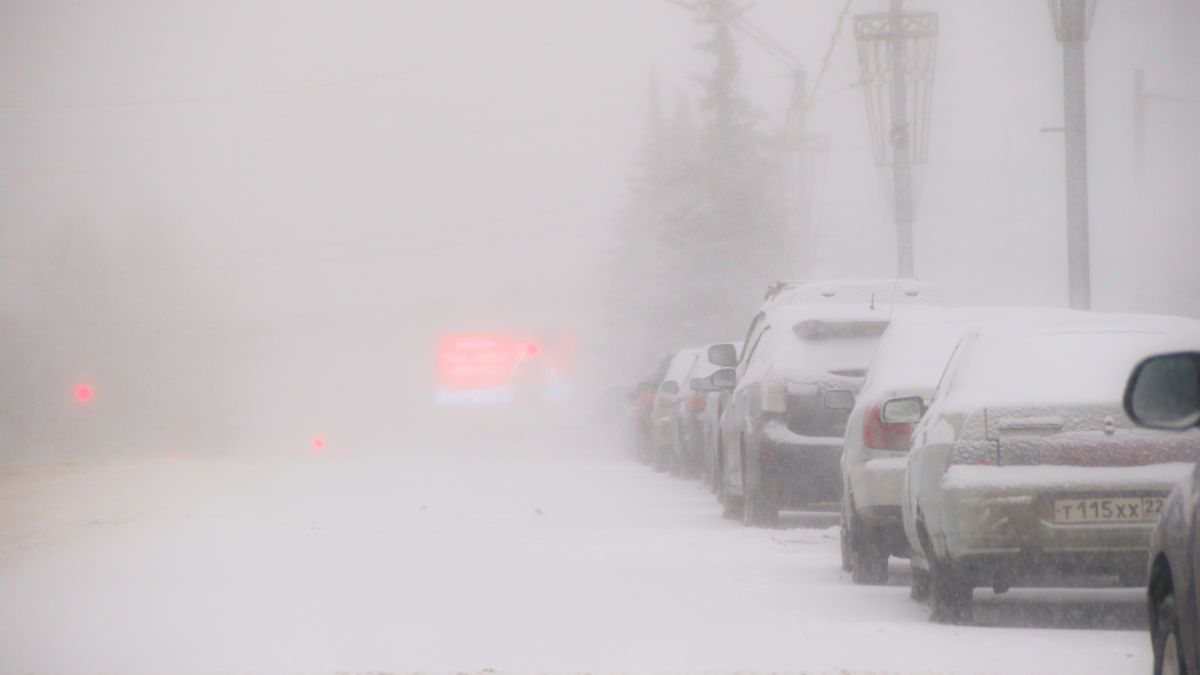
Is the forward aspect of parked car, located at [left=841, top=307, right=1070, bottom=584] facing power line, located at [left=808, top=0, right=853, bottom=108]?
yes

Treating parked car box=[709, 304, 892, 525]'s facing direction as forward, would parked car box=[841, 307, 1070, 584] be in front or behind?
behind

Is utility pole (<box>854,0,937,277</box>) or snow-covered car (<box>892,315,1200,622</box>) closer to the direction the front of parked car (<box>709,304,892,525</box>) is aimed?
the utility pole

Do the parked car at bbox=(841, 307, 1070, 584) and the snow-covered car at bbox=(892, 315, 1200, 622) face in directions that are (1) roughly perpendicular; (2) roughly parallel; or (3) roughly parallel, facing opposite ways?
roughly parallel

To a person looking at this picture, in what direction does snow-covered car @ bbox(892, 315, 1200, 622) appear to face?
facing away from the viewer

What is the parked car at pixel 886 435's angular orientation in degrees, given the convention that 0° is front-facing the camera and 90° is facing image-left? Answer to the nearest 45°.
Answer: approximately 180°

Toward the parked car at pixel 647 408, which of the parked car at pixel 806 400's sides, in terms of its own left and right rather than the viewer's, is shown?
front

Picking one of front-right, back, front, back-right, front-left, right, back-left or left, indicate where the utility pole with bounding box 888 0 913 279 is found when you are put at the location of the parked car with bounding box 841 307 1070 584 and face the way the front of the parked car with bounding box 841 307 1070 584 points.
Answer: front

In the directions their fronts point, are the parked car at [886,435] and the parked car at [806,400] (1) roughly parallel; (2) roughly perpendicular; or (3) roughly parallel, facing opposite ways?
roughly parallel

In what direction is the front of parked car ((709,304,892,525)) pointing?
away from the camera
